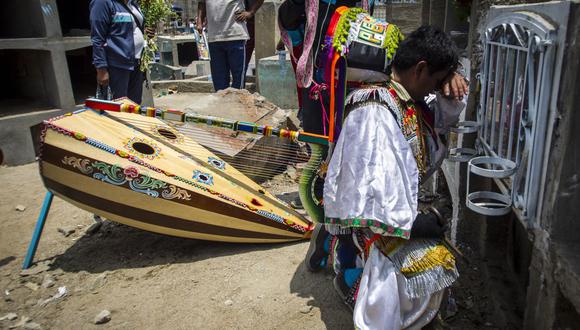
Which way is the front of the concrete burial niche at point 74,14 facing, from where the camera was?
facing the viewer

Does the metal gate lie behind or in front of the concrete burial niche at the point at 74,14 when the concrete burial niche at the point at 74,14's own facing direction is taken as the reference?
in front

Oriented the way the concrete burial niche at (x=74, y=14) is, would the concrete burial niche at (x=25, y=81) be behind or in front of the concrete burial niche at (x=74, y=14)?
in front

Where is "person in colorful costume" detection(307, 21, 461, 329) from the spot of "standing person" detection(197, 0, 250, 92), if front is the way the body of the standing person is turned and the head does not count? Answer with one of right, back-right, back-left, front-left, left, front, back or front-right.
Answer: front

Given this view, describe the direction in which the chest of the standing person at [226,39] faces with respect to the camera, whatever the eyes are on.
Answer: toward the camera

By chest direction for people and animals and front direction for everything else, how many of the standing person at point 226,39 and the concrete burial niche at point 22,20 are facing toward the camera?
2

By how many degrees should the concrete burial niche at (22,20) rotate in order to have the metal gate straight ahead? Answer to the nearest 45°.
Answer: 0° — it already faces it

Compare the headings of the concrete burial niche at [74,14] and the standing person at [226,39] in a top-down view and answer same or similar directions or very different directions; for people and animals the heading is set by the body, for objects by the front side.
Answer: same or similar directions

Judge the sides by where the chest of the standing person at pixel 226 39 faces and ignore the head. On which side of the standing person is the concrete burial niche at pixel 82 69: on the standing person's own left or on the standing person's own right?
on the standing person's own right

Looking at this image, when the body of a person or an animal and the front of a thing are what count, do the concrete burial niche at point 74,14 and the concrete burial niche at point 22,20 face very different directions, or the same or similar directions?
same or similar directions

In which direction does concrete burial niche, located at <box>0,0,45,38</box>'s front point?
toward the camera
